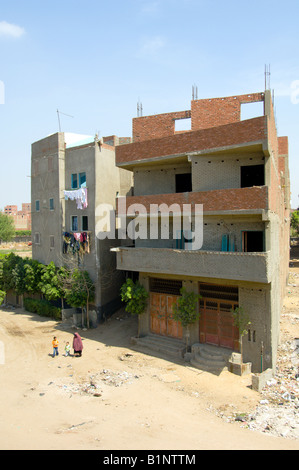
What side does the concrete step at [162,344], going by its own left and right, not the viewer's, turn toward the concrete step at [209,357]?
left

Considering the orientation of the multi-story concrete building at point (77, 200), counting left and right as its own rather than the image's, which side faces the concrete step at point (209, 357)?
left

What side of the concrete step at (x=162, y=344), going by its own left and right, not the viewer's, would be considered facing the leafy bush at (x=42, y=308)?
right

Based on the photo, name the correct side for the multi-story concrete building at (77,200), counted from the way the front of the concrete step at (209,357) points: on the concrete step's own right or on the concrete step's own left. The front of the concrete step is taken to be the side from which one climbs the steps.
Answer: on the concrete step's own right

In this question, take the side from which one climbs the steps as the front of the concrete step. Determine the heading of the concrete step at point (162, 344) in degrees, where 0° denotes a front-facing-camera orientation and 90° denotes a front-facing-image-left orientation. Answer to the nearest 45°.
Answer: approximately 45°

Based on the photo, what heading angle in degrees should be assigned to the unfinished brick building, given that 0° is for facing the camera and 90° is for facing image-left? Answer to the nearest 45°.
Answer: approximately 45°

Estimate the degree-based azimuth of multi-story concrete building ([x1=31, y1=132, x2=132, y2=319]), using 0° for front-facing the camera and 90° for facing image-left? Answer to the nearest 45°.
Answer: approximately 45°
